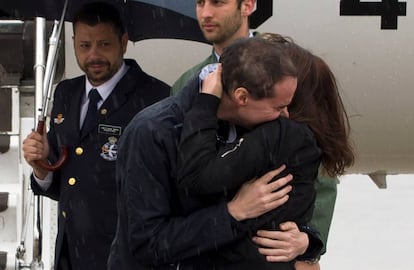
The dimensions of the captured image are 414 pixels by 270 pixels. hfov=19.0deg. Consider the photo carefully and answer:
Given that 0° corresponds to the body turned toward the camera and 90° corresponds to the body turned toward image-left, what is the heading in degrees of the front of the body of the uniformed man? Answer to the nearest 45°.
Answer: approximately 45°

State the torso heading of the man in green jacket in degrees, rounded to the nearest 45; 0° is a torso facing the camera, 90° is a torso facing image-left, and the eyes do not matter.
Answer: approximately 45°

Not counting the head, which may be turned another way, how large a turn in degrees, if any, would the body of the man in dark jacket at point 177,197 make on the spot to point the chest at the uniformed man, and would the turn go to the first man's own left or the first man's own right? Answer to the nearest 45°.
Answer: approximately 90° to the first man's own left

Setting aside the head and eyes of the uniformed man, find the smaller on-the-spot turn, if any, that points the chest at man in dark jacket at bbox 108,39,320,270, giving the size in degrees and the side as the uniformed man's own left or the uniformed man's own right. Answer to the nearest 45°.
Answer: approximately 45° to the uniformed man's own left
